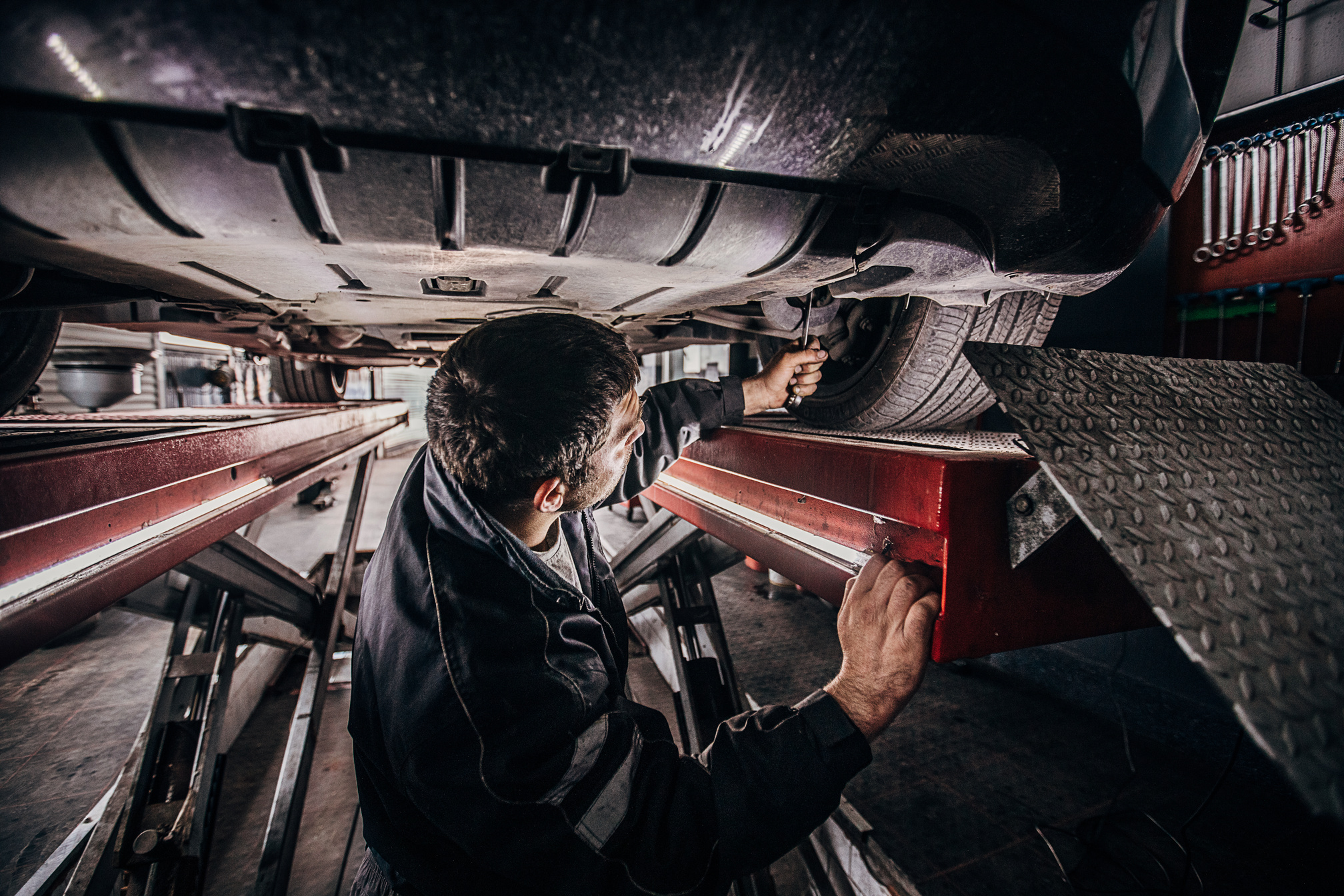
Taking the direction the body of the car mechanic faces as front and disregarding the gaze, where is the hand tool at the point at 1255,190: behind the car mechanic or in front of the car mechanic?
in front

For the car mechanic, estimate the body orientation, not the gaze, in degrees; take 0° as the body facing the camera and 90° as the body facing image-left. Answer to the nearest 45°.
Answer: approximately 270°

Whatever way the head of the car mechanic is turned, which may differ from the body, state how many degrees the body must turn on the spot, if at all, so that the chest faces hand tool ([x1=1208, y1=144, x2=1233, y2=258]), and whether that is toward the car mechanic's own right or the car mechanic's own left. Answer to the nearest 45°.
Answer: approximately 45° to the car mechanic's own left

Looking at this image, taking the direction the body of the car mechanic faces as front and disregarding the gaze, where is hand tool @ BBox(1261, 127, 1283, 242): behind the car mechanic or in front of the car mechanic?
in front

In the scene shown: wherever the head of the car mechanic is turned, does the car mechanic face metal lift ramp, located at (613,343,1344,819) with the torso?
yes

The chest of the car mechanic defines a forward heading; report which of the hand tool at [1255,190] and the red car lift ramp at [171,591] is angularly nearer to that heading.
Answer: the hand tool

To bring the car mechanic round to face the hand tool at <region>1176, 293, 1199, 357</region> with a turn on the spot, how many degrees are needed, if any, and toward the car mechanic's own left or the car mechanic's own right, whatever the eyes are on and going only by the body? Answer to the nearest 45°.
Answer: approximately 45° to the car mechanic's own left

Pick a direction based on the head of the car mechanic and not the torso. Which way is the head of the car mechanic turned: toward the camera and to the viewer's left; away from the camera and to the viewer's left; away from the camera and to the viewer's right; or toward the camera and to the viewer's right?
away from the camera and to the viewer's right
